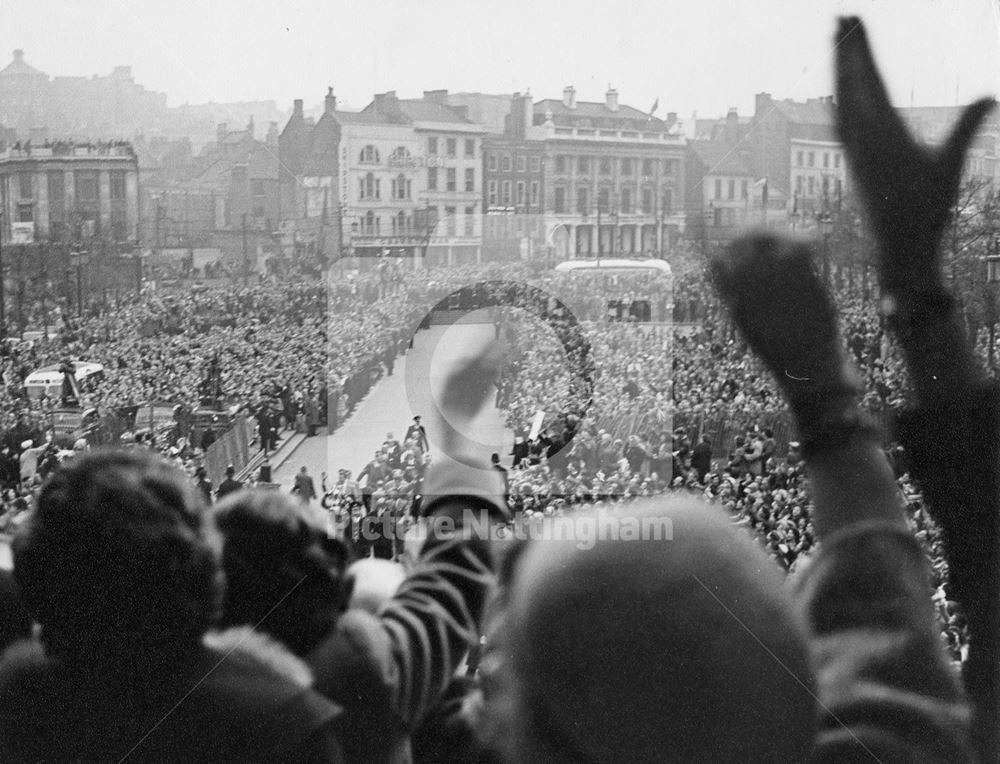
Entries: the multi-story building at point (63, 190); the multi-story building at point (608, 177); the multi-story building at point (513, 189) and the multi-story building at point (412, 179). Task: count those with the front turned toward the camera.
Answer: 4

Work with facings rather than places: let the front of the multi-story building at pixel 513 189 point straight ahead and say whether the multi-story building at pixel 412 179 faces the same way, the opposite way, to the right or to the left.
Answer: the same way

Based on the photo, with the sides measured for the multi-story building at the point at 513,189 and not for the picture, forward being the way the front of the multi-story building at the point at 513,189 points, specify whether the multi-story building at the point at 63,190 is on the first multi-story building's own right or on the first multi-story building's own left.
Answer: on the first multi-story building's own right

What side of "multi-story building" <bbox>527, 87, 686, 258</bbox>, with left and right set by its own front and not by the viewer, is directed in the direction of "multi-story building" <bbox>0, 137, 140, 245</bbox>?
right

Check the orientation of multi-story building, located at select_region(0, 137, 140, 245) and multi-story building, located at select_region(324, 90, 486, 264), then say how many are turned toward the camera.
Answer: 2

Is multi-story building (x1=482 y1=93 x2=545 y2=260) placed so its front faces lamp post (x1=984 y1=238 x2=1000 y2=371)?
no

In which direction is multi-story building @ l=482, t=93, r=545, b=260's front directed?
toward the camera

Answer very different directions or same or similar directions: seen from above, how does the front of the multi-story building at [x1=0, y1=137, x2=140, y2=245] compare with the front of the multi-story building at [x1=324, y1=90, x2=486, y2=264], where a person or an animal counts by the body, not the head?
same or similar directions

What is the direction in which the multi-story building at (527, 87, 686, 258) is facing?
toward the camera
